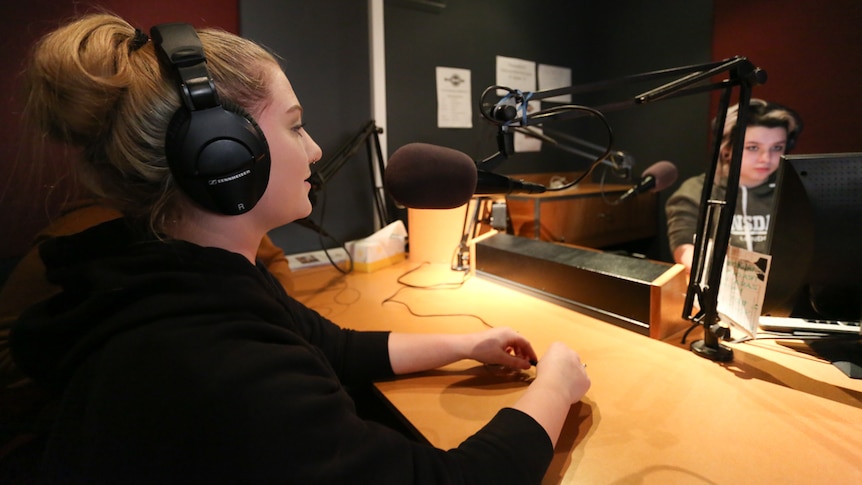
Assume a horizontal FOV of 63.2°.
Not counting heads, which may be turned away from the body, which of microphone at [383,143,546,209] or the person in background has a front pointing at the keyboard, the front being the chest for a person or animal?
the person in background

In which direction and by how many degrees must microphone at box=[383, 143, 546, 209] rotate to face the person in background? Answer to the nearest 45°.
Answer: approximately 135° to its right

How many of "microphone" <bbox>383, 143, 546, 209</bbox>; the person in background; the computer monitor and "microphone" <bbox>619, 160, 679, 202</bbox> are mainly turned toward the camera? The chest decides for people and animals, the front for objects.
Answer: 1

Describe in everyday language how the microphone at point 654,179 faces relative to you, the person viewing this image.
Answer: facing away from the viewer and to the right of the viewer

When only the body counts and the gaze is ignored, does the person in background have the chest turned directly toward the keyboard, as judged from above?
yes

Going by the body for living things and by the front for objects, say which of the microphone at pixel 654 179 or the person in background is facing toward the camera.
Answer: the person in background

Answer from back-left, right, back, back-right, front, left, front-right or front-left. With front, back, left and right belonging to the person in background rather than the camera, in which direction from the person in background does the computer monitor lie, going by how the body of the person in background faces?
front

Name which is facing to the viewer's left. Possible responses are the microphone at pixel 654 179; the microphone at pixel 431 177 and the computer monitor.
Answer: the microphone at pixel 431 177

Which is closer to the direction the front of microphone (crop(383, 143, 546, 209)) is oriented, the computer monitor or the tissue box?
the tissue box

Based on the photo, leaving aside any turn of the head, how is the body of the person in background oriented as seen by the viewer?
toward the camera

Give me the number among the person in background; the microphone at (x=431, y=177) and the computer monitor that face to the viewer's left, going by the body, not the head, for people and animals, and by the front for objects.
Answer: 1

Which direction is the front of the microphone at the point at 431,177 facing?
to the viewer's left

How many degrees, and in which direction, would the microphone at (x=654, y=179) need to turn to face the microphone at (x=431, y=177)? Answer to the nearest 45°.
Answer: approximately 180°

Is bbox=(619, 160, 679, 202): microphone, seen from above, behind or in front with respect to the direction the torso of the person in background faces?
in front
